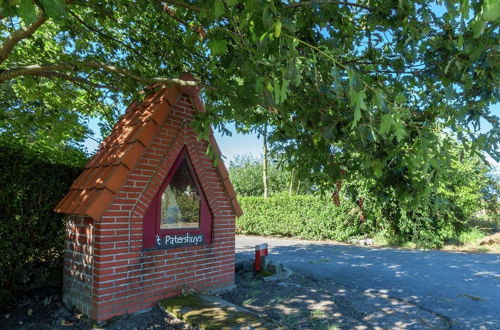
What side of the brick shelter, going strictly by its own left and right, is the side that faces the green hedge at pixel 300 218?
left

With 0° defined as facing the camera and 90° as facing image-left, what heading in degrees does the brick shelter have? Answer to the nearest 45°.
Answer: approximately 315°

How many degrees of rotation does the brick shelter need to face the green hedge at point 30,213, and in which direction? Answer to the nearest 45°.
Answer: approximately 135° to its right

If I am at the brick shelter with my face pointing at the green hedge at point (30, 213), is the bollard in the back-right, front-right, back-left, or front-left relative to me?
back-right

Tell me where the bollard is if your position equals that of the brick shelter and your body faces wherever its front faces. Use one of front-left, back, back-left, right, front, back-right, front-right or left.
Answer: left
